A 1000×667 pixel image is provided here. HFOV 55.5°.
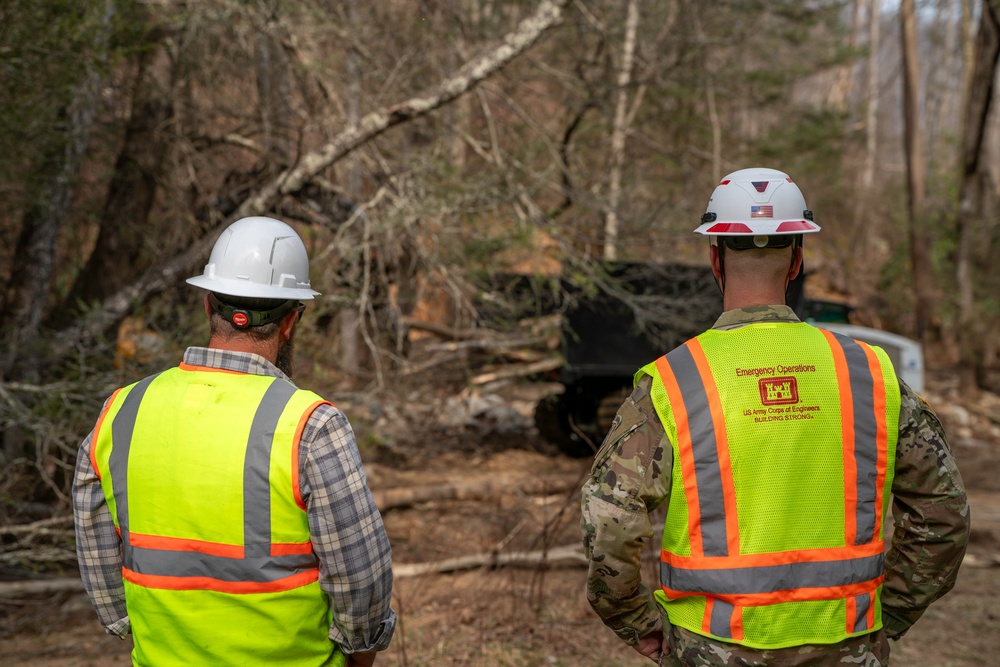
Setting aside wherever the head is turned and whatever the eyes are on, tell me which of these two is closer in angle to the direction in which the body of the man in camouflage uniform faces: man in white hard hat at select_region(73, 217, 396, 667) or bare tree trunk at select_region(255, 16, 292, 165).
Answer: the bare tree trunk

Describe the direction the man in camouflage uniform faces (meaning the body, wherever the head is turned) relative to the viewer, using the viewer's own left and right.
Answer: facing away from the viewer

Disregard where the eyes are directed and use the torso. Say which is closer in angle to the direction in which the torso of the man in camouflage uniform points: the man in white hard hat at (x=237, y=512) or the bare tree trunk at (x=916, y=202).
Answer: the bare tree trunk

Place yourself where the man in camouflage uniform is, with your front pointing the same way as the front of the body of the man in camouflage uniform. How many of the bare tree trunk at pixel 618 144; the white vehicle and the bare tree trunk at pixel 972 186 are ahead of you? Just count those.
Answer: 3

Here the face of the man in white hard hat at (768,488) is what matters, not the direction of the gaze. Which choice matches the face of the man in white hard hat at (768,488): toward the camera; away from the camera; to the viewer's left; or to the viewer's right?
away from the camera

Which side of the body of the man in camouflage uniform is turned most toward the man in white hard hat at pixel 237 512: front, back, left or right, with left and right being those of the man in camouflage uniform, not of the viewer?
left

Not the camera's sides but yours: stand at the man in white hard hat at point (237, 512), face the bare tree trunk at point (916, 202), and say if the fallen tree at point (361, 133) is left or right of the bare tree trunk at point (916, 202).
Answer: left

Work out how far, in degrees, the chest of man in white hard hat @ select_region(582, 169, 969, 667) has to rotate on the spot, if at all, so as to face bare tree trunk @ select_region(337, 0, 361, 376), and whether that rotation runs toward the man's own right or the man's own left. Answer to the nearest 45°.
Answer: approximately 45° to the man's own left

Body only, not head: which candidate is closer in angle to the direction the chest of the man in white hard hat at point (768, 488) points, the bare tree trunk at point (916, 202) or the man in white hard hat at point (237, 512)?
the bare tree trunk
